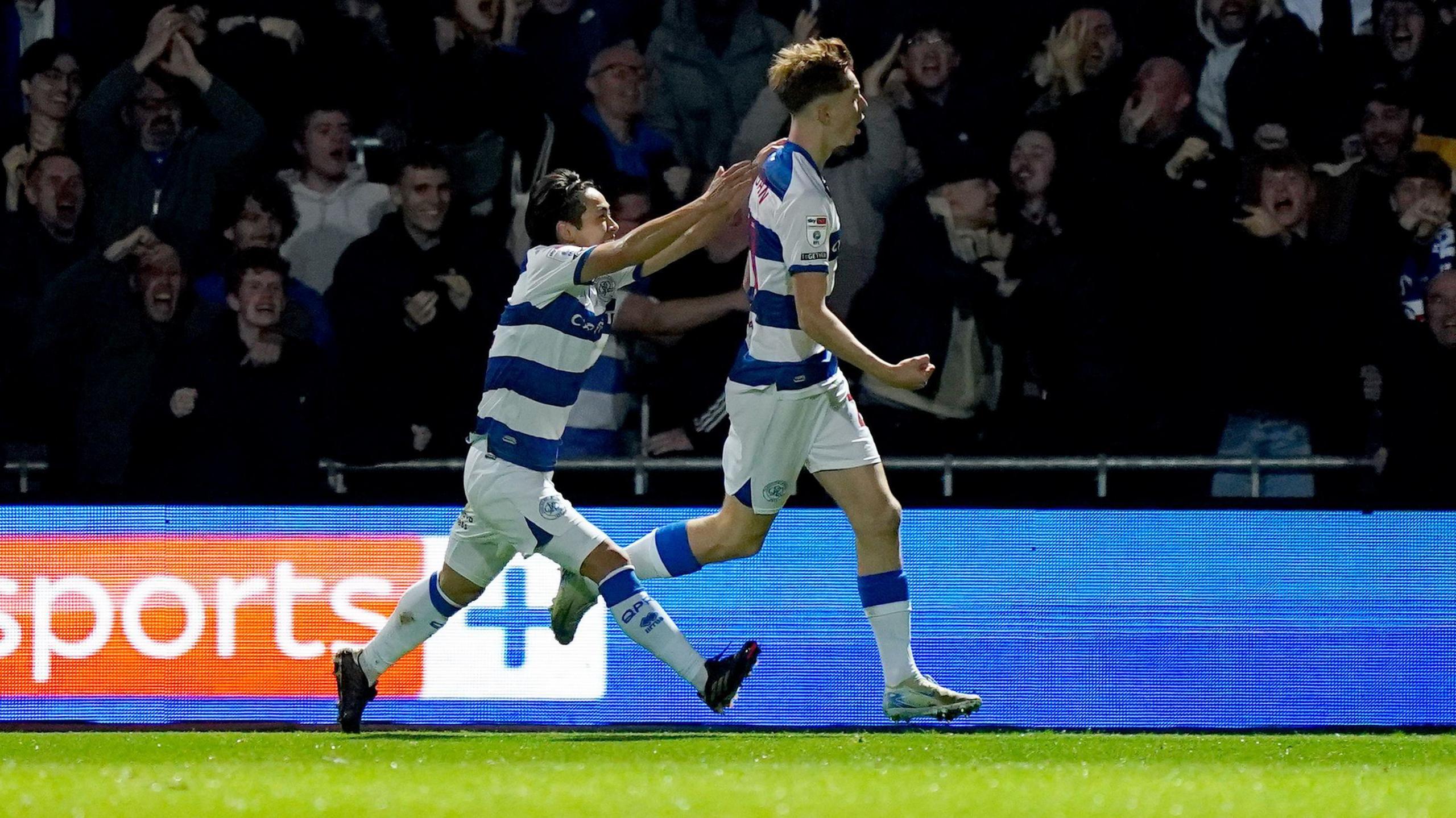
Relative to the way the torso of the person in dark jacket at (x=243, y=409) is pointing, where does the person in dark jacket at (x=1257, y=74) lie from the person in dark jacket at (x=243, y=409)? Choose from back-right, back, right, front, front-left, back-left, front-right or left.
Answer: left

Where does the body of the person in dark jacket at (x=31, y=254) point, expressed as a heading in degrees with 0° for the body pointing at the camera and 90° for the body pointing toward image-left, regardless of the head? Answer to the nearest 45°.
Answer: approximately 315°

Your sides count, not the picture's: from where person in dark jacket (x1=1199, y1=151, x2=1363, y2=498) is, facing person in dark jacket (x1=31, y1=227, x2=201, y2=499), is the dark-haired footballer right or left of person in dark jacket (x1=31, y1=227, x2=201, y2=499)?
left

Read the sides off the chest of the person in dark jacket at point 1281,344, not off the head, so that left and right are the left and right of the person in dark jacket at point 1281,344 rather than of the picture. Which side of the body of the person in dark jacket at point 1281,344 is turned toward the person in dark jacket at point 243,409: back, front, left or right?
right

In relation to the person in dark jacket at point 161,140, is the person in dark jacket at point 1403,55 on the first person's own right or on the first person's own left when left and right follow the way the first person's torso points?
on the first person's own left

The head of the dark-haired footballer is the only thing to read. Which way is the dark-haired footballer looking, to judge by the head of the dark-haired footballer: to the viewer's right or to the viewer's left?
to the viewer's right

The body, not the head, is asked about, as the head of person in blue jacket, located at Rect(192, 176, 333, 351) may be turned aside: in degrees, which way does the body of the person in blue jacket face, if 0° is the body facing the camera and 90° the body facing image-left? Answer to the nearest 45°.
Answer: approximately 0°

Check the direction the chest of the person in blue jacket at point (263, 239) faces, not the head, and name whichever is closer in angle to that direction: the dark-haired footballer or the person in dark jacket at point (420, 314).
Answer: the dark-haired footballer

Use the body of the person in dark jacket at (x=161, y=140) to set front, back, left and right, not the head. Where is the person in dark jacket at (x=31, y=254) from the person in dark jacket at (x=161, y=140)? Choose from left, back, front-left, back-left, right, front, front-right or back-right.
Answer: right
